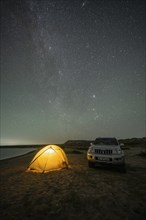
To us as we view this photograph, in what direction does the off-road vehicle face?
facing the viewer

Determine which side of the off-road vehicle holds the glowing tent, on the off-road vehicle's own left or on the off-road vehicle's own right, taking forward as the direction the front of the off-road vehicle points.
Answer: on the off-road vehicle's own right
